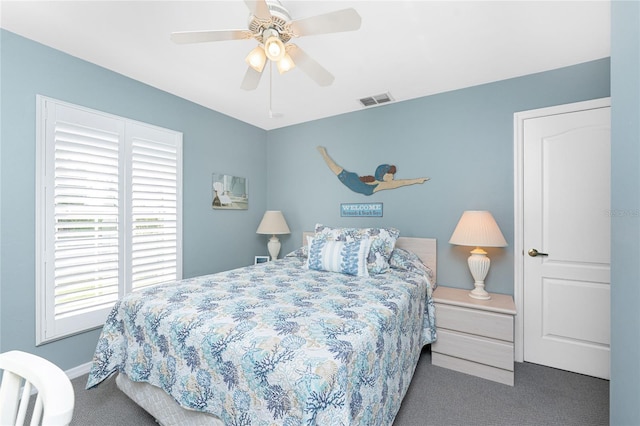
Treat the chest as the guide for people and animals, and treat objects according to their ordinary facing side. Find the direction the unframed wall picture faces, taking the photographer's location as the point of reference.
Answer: facing the viewer and to the right of the viewer

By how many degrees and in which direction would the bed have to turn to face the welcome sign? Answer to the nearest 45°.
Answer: approximately 180°

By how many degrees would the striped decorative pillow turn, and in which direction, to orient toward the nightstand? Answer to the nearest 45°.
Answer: approximately 135° to its left

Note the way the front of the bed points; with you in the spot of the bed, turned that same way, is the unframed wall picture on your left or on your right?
on your right

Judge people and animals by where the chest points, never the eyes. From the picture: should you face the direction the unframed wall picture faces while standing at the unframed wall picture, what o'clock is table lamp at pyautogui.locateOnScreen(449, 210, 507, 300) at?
The table lamp is roughly at 12 o'clock from the unframed wall picture.

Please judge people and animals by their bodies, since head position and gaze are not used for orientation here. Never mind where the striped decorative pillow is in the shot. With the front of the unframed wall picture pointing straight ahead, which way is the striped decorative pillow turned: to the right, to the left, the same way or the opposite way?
to the right

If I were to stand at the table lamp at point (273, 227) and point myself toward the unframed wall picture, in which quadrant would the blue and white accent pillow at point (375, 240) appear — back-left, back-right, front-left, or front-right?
back-left

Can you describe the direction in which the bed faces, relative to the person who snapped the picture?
facing the viewer and to the left of the viewer

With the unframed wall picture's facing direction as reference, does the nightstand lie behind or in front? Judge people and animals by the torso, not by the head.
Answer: in front

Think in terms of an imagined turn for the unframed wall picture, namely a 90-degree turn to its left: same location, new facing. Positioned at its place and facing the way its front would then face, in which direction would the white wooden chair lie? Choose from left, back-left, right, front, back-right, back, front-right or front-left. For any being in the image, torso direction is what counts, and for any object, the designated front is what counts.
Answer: back-right

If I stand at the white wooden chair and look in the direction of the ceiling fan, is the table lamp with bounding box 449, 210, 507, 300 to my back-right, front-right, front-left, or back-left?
front-right

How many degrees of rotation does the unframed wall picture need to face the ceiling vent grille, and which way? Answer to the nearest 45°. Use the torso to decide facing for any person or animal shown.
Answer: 0° — it already faces it

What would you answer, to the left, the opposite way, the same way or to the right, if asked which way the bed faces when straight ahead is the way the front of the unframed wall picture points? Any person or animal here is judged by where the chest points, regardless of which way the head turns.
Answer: to the right

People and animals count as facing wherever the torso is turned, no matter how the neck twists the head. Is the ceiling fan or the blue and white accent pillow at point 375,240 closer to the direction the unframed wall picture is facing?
the blue and white accent pillow
